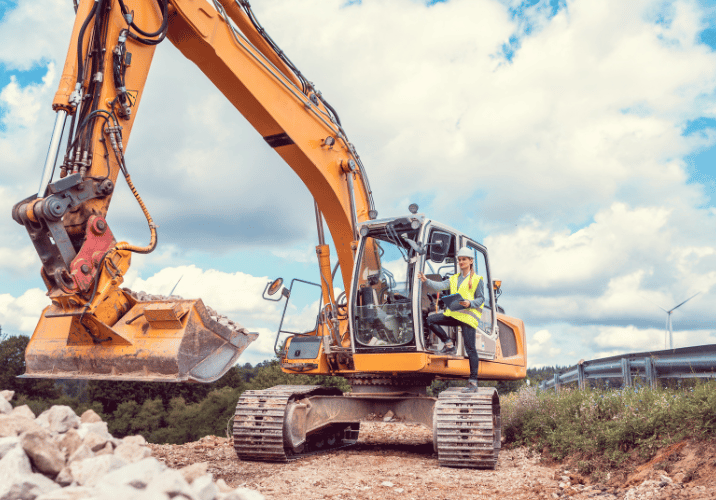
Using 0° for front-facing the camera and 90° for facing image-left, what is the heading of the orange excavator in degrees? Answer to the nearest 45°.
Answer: approximately 45°

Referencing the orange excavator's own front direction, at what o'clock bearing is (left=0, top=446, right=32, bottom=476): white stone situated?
The white stone is roughly at 11 o'clock from the orange excavator.

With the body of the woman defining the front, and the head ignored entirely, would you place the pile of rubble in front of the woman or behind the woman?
in front

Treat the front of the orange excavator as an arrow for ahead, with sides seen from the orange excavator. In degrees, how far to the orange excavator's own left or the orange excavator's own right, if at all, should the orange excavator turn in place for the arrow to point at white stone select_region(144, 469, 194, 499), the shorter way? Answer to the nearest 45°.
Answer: approximately 45° to the orange excavator's own left

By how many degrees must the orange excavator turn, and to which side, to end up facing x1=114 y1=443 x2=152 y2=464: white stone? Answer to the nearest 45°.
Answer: approximately 45° to its left

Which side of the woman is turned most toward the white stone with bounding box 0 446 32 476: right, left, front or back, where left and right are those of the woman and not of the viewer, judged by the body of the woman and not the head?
front

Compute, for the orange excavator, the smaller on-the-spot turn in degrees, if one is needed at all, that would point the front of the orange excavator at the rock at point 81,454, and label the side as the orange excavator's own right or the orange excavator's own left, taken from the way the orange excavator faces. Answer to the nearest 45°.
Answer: approximately 45° to the orange excavator's own left

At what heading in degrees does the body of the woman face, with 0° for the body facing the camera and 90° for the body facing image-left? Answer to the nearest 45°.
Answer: approximately 45°

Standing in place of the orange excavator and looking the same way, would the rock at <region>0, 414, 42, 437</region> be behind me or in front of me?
in front
